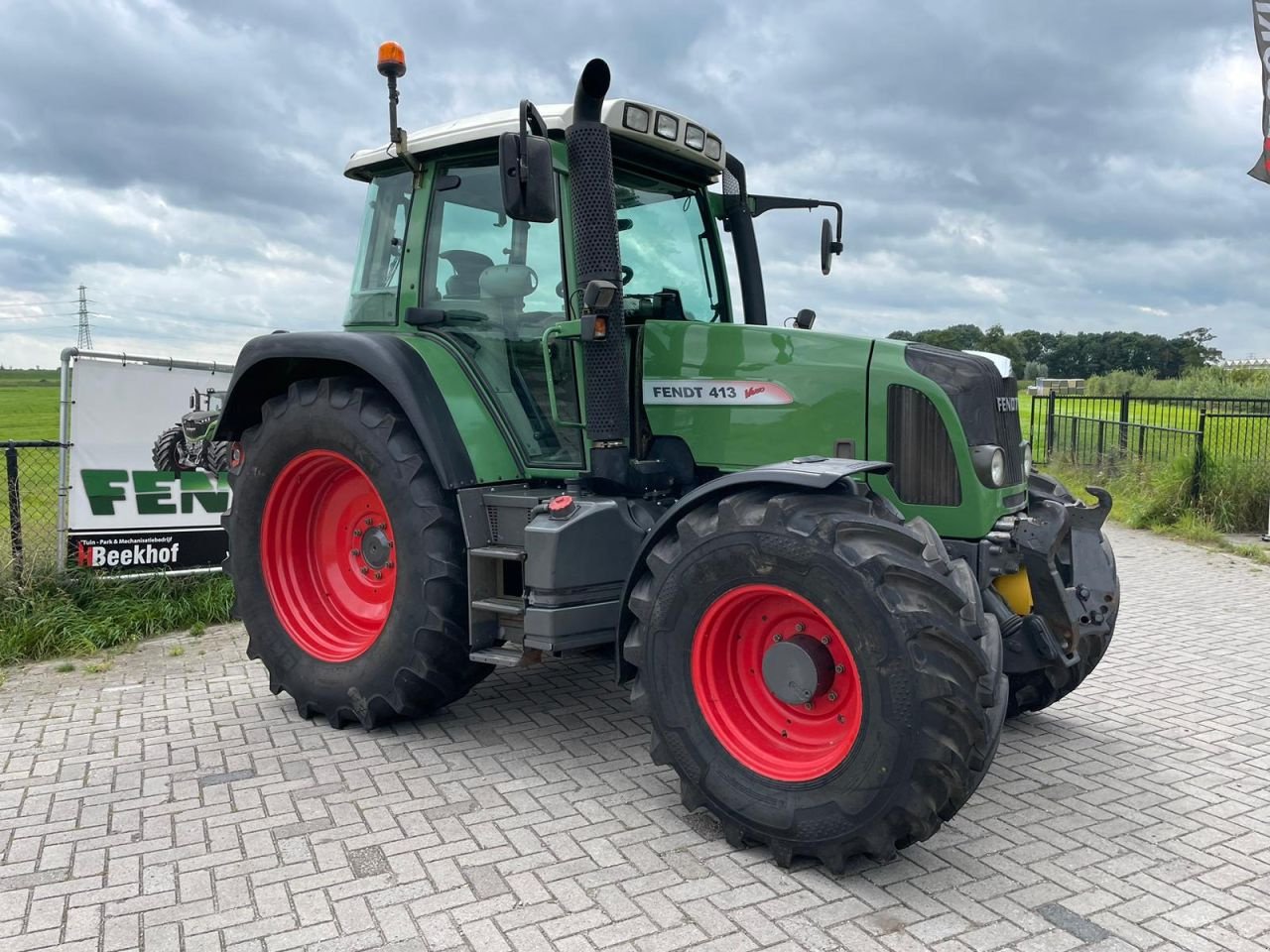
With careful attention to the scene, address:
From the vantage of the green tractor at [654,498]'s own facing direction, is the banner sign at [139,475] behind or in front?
behind

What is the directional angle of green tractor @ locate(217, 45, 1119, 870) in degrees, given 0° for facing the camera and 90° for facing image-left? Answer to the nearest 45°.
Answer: approximately 315°

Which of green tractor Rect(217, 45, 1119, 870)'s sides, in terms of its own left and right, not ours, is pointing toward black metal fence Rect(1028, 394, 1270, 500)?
left

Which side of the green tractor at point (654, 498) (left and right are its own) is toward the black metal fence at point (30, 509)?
back
